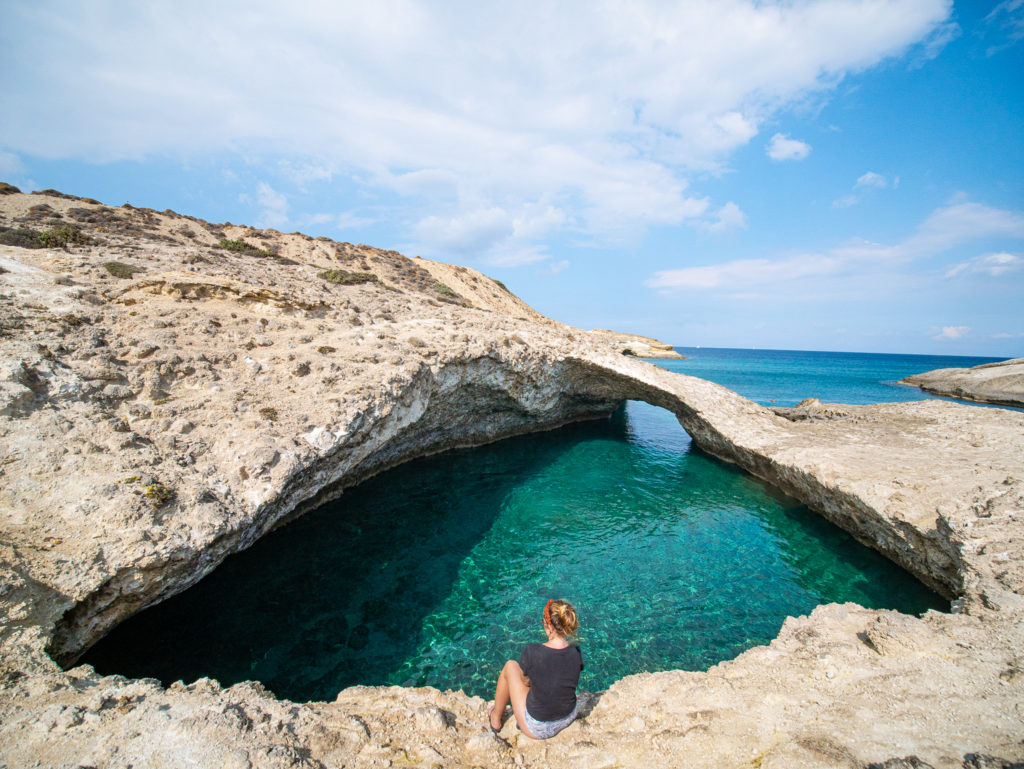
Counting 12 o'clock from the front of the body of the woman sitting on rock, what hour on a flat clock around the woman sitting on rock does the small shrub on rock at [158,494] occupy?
The small shrub on rock is roughly at 11 o'clock from the woman sitting on rock.

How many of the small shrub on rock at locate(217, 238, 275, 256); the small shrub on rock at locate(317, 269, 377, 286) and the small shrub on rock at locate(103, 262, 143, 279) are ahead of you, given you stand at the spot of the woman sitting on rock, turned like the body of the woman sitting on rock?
3

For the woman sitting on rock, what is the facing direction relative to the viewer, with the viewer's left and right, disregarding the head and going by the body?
facing away from the viewer and to the left of the viewer

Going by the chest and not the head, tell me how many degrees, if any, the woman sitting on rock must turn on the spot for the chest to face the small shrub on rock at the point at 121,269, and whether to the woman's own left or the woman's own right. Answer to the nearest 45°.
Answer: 0° — they already face it

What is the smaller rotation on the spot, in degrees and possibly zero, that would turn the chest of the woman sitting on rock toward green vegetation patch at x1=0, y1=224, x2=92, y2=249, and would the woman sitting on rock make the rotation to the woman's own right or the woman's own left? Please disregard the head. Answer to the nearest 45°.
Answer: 0° — they already face it

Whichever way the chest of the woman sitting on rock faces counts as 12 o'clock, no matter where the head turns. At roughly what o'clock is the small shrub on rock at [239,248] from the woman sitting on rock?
The small shrub on rock is roughly at 12 o'clock from the woman sitting on rock.

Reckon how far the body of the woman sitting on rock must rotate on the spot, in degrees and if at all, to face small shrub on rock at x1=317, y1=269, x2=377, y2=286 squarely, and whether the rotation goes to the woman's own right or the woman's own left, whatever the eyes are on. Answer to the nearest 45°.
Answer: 0° — they already face it
